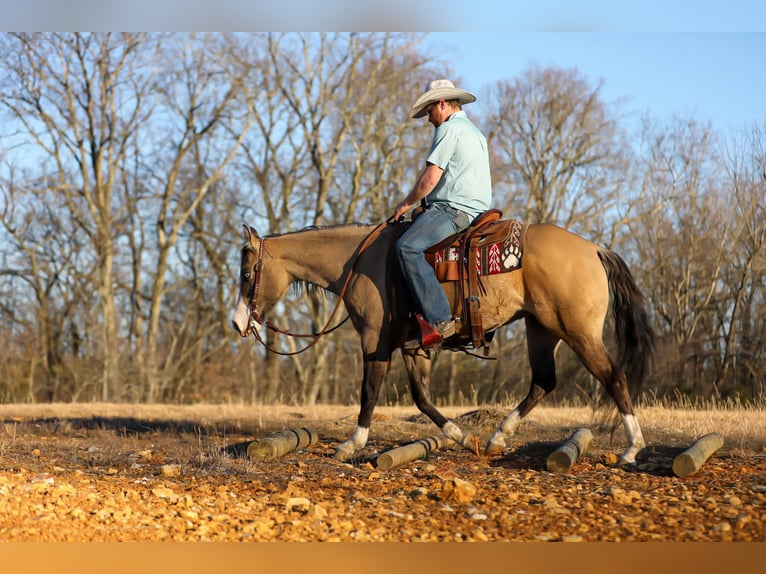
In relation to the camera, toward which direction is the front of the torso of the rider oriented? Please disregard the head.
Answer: to the viewer's left

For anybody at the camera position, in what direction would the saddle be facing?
facing to the left of the viewer

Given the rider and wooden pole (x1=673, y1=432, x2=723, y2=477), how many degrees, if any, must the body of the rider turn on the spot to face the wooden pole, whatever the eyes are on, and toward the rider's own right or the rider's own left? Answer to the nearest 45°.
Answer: approximately 135° to the rider's own left

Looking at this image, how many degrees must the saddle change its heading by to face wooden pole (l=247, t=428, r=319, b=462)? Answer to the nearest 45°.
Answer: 0° — it already faces it

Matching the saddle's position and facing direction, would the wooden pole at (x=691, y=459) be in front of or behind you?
behind

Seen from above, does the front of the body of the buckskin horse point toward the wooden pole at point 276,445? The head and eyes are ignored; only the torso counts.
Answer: yes

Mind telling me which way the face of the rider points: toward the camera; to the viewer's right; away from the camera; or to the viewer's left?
to the viewer's left

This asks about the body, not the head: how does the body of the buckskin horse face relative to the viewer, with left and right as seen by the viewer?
facing to the left of the viewer
